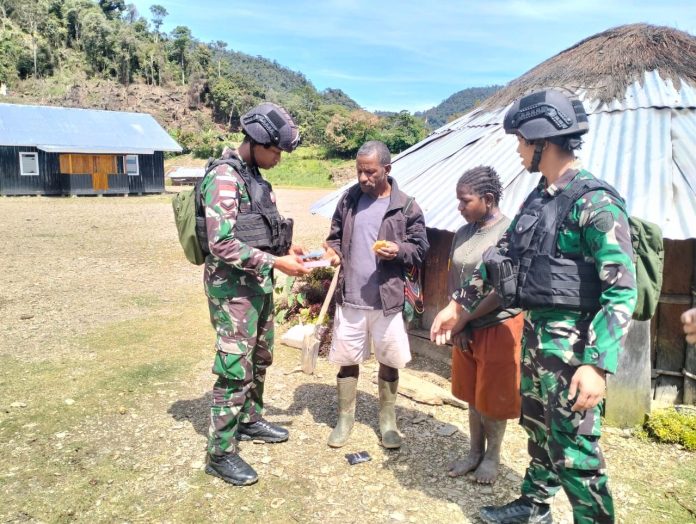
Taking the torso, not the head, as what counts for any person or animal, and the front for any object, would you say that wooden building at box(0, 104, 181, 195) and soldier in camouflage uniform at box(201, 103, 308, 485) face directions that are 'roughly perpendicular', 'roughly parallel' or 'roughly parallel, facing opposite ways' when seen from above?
roughly perpendicular

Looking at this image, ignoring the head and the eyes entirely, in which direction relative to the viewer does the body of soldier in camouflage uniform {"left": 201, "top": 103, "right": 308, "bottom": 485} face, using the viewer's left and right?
facing to the right of the viewer

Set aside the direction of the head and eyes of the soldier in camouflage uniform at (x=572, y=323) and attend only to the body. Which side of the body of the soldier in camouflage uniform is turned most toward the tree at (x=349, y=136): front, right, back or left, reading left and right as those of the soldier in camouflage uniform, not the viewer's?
right

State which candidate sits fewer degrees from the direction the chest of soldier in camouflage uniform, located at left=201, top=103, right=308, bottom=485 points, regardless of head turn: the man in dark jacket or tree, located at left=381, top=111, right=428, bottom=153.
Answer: the man in dark jacket

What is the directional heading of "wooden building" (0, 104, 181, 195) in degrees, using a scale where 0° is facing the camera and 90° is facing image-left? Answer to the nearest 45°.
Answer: approximately 0°

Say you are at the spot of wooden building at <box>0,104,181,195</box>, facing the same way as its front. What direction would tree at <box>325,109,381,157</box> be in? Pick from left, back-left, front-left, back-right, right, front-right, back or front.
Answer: back-left

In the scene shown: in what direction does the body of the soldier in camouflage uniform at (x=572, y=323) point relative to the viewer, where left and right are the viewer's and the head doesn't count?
facing to the left of the viewer

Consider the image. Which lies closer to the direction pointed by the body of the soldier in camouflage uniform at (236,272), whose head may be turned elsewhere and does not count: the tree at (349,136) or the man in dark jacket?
the man in dark jacket

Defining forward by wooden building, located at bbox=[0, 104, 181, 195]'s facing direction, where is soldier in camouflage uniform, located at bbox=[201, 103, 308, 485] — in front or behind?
in front

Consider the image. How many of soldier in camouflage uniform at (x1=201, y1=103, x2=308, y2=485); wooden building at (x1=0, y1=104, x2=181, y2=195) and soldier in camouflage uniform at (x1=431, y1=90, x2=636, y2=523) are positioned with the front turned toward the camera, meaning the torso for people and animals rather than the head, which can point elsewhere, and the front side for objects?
1

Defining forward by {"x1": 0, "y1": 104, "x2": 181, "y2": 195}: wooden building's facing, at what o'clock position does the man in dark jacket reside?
The man in dark jacket is roughly at 12 o'clock from the wooden building.
